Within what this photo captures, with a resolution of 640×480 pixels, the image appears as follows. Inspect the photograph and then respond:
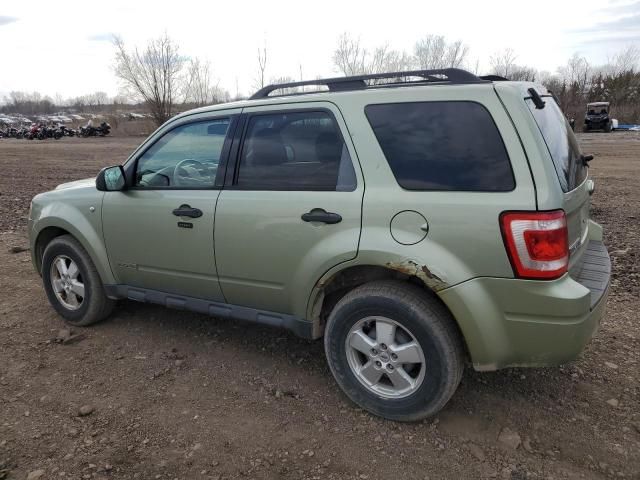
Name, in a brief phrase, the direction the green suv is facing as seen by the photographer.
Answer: facing away from the viewer and to the left of the viewer

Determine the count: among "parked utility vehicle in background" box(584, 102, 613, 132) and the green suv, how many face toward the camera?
1

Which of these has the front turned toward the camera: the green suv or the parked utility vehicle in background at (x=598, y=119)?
the parked utility vehicle in background

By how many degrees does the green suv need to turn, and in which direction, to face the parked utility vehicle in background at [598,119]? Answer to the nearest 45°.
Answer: approximately 90° to its right

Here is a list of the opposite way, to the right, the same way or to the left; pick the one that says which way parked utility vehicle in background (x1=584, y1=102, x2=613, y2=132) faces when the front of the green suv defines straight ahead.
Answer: to the left

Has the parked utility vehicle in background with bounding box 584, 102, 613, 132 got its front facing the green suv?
yes

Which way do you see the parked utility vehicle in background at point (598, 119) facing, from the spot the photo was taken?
facing the viewer
